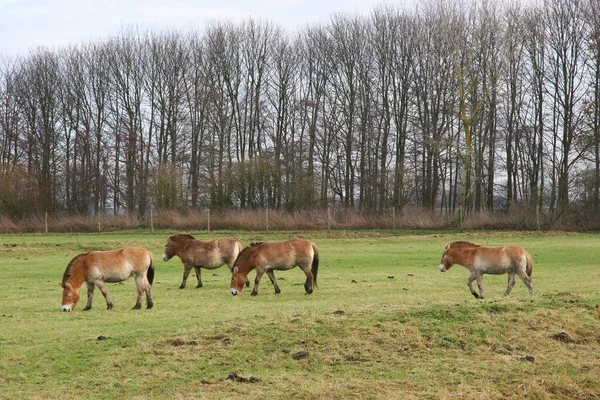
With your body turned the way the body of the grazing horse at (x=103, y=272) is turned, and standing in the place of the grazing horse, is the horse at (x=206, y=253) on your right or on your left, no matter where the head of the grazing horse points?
on your right

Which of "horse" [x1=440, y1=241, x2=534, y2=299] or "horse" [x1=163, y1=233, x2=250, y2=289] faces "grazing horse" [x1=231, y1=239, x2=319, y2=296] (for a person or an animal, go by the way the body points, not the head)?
"horse" [x1=440, y1=241, x2=534, y2=299]

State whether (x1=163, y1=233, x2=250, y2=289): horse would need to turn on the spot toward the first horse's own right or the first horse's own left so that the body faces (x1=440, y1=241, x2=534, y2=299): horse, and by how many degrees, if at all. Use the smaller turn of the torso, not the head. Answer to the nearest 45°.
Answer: approximately 135° to the first horse's own left

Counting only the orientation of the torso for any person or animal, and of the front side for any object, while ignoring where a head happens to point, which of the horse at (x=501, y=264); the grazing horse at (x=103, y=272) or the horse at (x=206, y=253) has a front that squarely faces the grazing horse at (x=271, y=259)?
the horse at (x=501, y=264)

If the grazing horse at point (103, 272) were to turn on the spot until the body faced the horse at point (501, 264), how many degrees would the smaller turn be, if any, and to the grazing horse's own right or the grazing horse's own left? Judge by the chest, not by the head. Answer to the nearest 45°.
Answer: approximately 180°

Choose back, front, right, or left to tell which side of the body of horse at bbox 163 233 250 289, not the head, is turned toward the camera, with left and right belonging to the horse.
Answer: left

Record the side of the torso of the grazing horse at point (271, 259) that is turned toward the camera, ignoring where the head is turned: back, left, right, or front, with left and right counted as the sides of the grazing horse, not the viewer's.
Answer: left

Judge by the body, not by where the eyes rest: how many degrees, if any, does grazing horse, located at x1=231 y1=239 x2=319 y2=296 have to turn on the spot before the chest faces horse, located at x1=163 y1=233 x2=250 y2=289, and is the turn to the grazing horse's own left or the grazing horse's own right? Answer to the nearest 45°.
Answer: approximately 45° to the grazing horse's own right

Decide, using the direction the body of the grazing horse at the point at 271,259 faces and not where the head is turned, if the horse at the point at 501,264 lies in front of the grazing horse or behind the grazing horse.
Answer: behind

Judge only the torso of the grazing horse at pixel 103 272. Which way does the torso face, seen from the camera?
to the viewer's left

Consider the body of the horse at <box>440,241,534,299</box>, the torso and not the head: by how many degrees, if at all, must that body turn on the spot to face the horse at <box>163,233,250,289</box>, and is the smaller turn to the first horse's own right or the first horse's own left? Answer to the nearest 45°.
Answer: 0° — it already faces it

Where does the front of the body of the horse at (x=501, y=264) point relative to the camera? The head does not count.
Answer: to the viewer's left

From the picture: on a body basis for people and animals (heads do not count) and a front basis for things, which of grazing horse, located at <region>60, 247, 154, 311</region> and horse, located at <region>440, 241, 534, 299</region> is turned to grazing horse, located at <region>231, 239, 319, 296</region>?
the horse

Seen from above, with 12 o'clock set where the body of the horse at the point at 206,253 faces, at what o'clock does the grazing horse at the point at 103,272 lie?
The grazing horse is roughly at 10 o'clock from the horse.
